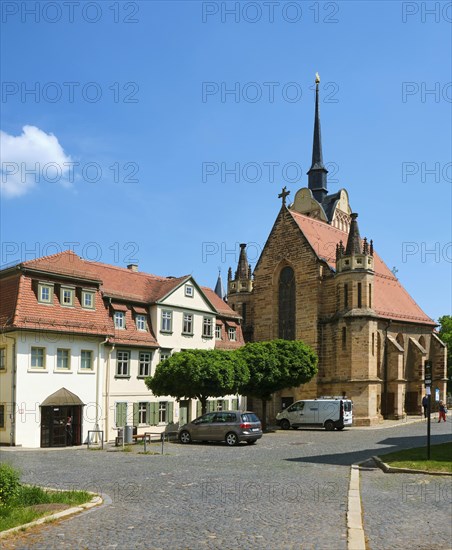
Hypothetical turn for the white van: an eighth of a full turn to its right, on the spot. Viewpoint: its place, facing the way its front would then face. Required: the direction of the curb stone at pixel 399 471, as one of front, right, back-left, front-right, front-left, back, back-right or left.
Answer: back

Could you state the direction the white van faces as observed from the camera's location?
facing away from the viewer and to the left of the viewer

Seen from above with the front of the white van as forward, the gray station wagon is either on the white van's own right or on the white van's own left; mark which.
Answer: on the white van's own left

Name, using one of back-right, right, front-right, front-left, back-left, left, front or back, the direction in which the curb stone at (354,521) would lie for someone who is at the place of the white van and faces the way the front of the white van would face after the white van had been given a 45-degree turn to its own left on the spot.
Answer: left

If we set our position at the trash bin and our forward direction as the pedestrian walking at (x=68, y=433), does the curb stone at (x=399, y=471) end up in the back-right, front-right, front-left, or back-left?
back-left

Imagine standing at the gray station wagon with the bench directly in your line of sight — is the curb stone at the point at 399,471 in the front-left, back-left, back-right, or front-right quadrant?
back-left

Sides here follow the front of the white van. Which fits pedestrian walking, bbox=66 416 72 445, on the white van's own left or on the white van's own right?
on the white van's own left
